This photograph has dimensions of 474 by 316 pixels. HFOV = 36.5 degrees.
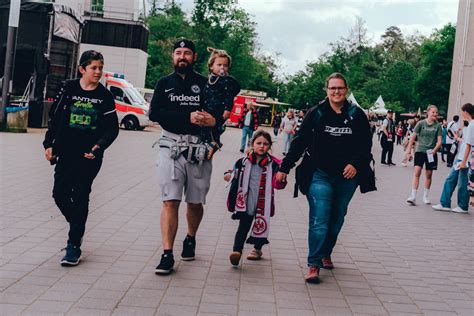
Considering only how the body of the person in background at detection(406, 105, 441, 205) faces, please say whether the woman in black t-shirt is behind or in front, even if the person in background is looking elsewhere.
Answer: in front

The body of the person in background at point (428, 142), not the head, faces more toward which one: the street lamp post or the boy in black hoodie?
the boy in black hoodie

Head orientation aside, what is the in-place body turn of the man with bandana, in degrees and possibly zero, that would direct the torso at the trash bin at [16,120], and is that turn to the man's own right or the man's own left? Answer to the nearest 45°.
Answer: approximately 180°

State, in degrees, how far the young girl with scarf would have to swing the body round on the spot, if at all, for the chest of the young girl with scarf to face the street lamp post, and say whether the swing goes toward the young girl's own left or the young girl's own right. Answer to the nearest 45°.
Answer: approximately 135° to the young girl's own right

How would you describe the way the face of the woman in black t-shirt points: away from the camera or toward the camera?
toward the camera

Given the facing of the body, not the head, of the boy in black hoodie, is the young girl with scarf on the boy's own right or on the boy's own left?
on the boy's own left

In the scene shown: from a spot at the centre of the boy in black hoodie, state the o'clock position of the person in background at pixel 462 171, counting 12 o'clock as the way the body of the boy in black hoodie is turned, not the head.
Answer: The person in background is roughly at 8 o'clock from the boy in black hoodie.

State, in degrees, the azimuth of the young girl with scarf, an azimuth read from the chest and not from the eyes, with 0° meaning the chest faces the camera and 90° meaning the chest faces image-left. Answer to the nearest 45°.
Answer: approximately 0°

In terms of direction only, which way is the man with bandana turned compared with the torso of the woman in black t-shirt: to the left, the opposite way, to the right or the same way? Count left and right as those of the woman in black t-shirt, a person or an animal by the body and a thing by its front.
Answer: the same way

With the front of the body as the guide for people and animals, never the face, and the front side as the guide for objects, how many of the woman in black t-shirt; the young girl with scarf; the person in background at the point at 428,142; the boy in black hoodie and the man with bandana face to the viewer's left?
0

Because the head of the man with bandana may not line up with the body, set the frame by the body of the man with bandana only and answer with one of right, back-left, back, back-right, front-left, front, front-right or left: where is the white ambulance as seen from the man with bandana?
back

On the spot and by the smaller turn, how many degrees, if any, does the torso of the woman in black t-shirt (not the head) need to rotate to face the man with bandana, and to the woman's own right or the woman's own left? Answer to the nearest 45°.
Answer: approximately 90° to the woman's own right

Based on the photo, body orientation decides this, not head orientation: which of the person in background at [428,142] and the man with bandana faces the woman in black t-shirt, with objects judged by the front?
the person in background

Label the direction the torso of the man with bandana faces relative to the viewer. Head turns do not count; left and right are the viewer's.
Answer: facing the viewer

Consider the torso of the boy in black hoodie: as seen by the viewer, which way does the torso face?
toward the camera
